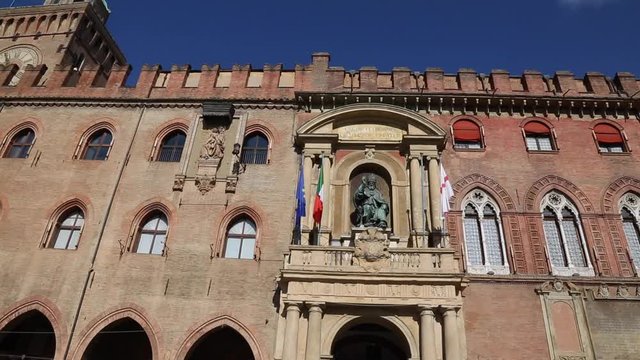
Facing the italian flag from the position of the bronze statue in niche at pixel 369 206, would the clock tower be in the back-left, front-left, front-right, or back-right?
front-right

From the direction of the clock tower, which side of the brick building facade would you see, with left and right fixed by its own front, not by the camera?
right

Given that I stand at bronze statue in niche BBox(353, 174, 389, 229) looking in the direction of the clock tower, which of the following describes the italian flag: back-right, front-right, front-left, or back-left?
front-left

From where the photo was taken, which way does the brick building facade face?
toward the camera
